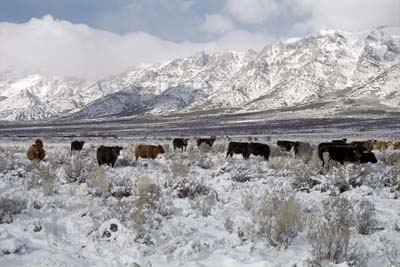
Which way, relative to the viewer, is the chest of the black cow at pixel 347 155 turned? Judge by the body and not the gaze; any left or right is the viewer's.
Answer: facing to the right of the viewer

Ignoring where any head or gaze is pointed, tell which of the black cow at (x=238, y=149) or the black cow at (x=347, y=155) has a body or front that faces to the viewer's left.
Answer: the black cow at (x=238, y=149)

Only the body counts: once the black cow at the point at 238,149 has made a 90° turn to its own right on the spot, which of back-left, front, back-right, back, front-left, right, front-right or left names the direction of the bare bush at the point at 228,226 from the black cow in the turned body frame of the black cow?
back

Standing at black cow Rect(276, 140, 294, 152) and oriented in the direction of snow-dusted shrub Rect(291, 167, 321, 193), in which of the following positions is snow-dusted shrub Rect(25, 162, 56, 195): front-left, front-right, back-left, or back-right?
front-right

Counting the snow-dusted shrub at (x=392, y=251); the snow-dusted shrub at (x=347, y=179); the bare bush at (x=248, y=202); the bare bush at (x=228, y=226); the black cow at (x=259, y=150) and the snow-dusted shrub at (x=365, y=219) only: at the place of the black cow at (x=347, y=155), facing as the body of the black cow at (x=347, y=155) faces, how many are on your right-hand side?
5

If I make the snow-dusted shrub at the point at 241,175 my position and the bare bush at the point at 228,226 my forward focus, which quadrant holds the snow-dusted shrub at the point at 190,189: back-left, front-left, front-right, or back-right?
front-right

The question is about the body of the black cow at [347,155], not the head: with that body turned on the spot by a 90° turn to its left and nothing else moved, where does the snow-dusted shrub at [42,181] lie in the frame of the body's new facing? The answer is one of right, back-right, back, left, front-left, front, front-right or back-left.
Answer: back-left

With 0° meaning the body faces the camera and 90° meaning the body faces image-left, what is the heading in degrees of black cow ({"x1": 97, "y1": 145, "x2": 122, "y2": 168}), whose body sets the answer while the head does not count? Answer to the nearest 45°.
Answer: approximately 315°
